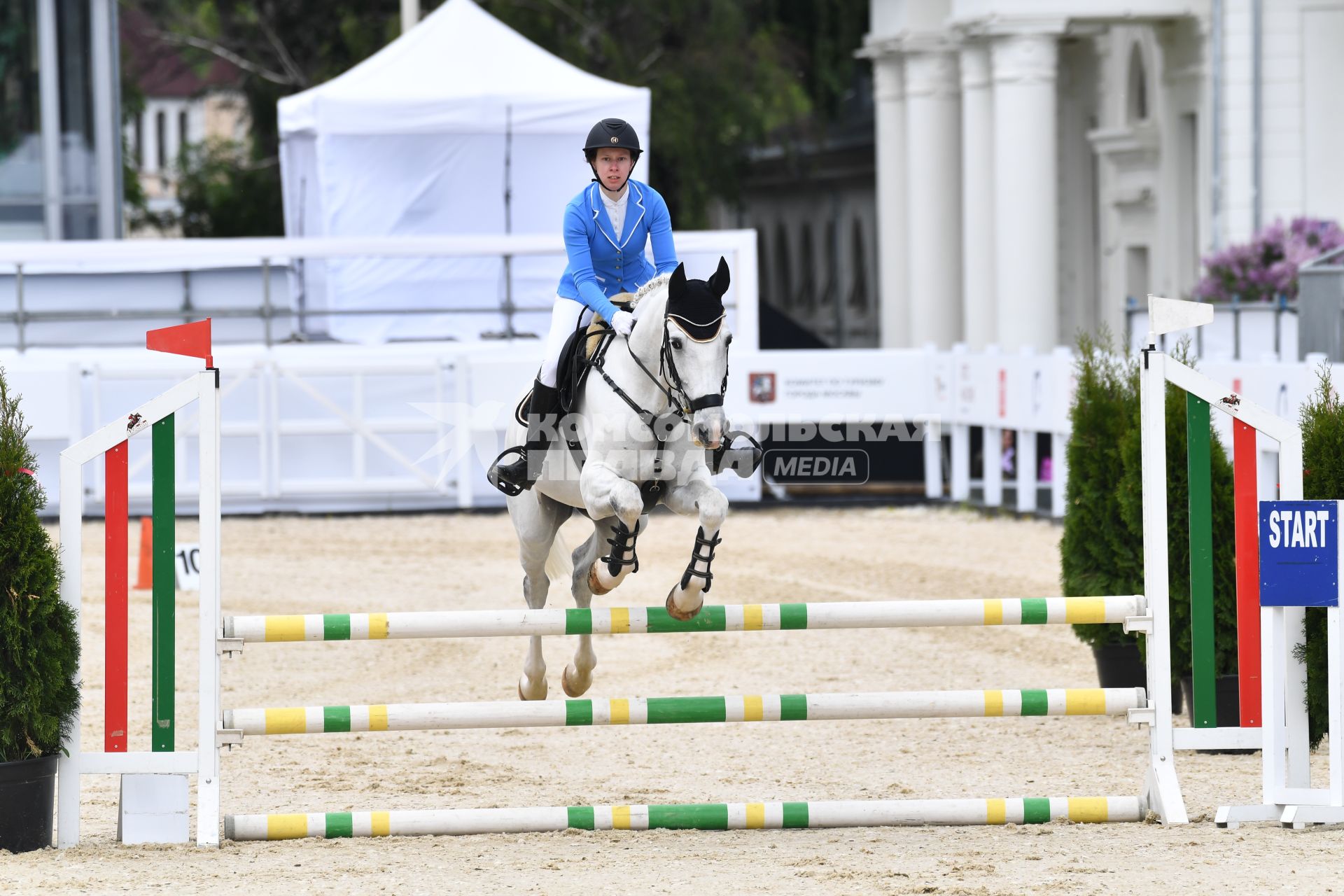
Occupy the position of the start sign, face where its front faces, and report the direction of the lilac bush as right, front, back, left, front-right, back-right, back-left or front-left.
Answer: back

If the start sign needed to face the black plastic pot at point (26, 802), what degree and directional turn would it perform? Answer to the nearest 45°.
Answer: approximately 90° to its right

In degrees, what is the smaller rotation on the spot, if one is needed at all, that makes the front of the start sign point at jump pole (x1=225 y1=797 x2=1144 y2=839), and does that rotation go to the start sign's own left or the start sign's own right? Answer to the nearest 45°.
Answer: approximately 90° to the start sign's own right

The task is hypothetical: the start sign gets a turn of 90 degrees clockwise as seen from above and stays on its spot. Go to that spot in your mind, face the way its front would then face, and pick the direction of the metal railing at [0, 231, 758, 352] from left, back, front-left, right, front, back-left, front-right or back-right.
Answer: front-right

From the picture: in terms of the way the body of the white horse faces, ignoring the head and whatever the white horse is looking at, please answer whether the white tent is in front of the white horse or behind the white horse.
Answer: behind

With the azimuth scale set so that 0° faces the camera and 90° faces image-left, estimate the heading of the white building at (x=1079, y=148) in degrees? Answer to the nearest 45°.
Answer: approximately 45°

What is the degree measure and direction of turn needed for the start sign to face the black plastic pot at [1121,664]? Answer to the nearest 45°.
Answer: approximately 180°

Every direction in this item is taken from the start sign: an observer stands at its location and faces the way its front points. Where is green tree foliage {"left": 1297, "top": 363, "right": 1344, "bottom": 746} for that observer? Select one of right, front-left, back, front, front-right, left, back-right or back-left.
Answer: back

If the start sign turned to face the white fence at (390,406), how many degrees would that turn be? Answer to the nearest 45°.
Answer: approximately 135° to its right
